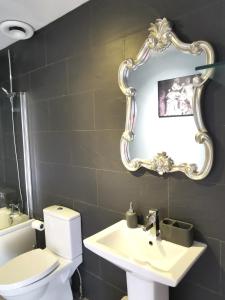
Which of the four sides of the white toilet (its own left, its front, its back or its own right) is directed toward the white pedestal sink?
left

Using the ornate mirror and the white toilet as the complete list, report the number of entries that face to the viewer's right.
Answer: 0

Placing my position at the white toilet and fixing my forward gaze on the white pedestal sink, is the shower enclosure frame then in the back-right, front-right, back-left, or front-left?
back-left

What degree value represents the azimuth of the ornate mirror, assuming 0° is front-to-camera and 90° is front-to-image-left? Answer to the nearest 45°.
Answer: approximately 45°

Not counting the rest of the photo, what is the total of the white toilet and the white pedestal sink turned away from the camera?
0

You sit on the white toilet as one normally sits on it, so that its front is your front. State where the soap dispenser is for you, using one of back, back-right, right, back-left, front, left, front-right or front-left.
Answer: left

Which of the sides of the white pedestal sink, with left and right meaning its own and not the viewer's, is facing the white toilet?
right

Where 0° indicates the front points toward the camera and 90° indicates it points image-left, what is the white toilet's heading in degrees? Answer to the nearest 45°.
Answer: approximately 45°
